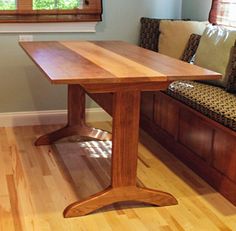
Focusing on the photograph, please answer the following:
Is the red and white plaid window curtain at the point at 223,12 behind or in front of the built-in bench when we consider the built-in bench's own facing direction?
behind

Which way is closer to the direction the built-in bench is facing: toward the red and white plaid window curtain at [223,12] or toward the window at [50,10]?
the window

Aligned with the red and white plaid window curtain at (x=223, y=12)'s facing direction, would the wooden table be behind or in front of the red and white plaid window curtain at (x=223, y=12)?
in front

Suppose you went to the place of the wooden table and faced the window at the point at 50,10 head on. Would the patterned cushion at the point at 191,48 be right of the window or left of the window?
right

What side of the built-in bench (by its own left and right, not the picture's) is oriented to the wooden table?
front

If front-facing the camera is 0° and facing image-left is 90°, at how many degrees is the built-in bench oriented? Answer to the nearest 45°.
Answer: approximately 45°

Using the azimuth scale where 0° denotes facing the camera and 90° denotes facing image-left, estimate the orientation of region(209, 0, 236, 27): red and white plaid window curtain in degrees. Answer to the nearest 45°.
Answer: approximately 45°

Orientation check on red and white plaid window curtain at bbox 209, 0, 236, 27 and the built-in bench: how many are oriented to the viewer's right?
0
